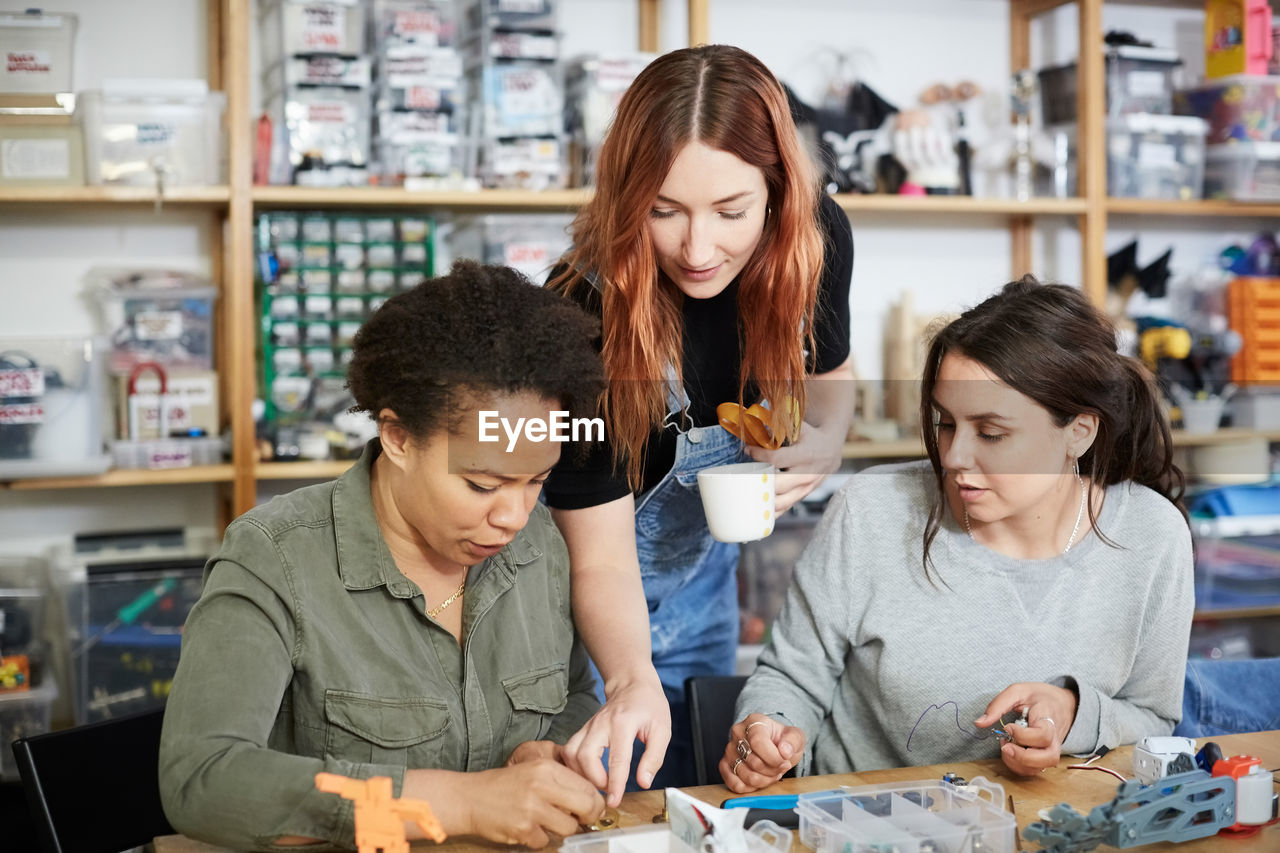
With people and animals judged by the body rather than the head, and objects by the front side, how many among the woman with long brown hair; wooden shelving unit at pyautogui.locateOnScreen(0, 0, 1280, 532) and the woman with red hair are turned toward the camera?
3

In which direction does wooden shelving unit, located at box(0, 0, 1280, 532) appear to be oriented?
toward the camera

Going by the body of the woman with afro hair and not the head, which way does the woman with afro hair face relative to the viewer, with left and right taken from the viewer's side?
facing the viewer and to the right of the viewer

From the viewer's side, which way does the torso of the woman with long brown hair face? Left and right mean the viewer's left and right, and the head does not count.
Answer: facing the viewer

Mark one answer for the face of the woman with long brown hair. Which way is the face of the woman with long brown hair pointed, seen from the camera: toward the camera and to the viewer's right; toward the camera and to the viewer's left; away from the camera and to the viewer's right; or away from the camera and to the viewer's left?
toward the camera and to the viewer's left
